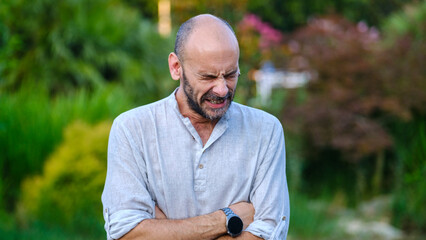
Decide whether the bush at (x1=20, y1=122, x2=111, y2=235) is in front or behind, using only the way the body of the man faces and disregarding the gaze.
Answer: behind

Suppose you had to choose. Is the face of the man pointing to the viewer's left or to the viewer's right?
to the viewer's right

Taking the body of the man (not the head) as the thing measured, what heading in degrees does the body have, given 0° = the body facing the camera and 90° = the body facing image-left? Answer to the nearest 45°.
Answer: approximately 0°
